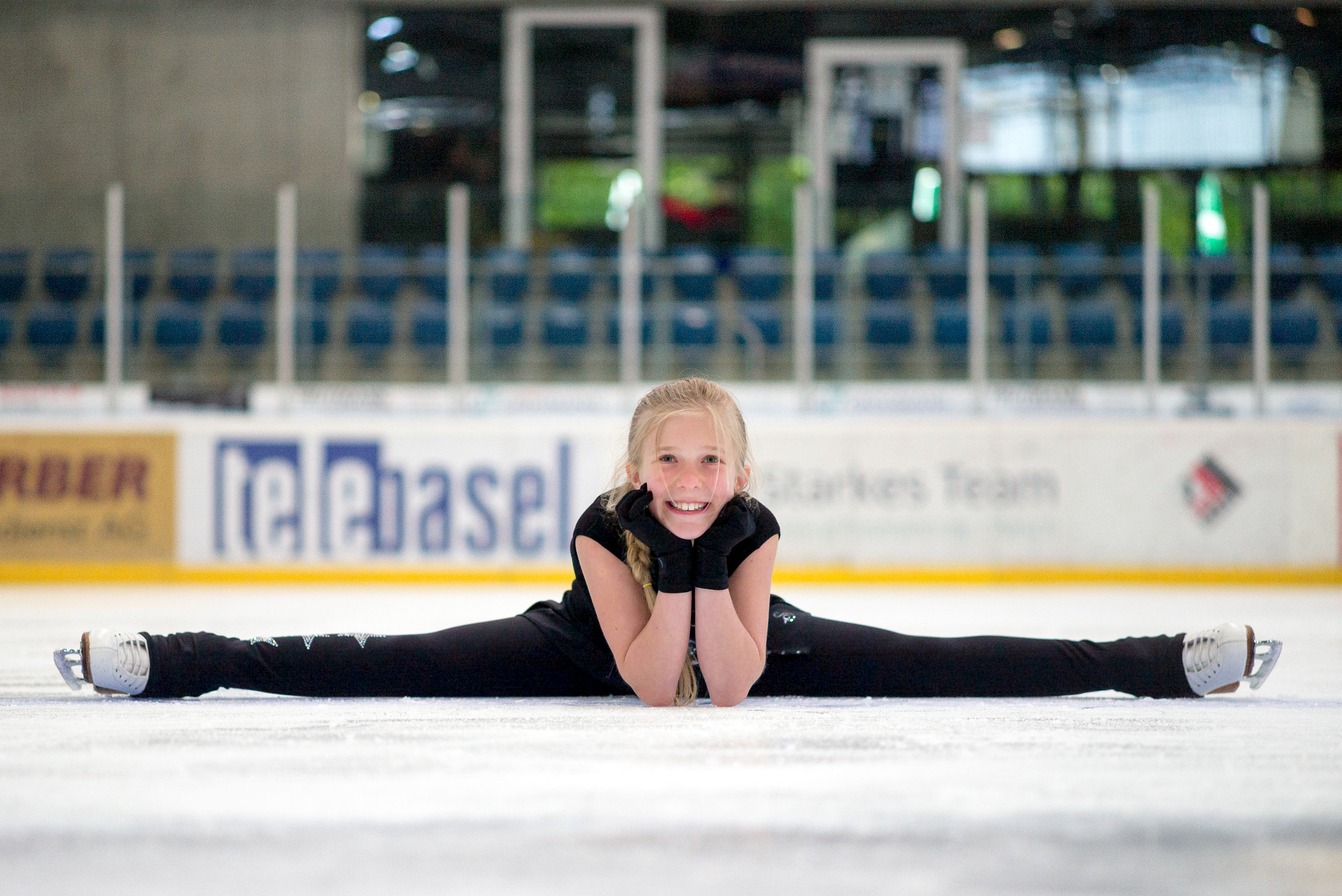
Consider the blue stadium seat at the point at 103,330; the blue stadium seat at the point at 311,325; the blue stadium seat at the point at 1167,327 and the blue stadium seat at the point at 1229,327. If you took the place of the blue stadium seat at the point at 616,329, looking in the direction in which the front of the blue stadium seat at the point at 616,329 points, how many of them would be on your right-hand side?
2

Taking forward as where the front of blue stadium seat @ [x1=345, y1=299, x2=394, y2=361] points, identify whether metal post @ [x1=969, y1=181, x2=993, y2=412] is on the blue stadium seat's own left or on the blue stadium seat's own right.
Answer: on the blue stadium seat's own left

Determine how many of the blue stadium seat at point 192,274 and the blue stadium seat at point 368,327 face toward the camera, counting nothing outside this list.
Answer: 2

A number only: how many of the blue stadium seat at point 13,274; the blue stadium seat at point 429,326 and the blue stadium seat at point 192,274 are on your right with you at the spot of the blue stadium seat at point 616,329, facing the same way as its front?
3

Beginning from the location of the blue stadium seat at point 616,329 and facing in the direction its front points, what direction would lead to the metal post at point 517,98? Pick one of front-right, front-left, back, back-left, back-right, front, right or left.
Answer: back

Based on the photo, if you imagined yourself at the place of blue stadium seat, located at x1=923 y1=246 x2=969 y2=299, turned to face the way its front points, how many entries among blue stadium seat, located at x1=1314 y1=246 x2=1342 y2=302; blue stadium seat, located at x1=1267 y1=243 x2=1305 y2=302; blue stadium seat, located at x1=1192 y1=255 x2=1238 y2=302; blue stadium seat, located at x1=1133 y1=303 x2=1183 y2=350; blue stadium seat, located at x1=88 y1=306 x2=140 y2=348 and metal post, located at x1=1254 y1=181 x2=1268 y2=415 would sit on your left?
5

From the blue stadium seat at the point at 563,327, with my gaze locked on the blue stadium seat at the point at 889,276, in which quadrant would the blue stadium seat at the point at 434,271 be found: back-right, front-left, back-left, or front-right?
back-left
